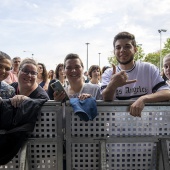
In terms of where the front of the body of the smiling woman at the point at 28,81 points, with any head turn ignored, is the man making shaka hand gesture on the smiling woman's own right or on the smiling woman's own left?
on the smiling woman's own left

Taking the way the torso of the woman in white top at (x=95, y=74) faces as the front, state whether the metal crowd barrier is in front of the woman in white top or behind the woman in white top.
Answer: in front

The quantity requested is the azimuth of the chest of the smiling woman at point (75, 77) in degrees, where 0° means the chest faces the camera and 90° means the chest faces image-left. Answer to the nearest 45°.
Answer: approximately 0°

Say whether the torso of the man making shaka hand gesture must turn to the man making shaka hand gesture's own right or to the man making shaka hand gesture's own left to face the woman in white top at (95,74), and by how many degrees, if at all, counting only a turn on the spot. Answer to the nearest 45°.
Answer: approximately 180°

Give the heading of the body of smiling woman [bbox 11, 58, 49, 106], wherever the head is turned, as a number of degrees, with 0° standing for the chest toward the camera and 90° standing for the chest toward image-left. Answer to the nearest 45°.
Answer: approximately 0°

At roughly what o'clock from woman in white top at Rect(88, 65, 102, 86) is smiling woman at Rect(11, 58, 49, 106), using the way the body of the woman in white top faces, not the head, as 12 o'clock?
The smiling woman is roughly at 2 o'clock from the woman in white top.

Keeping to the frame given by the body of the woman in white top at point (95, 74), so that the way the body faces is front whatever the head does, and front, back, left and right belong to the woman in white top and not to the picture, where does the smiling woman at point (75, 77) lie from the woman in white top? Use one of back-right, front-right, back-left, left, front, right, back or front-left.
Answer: front-right

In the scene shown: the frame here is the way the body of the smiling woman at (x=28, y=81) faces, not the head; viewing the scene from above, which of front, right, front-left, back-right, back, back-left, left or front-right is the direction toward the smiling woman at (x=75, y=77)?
left

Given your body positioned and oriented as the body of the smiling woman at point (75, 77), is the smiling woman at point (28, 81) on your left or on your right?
on your right
